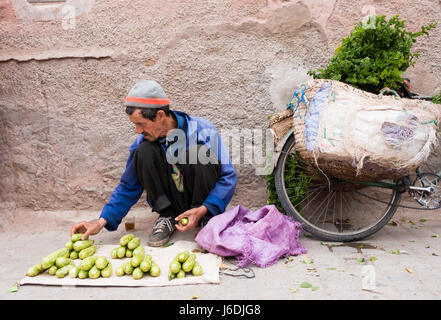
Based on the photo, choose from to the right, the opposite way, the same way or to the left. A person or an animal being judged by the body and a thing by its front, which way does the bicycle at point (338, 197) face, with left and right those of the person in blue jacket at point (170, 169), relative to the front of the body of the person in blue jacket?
to the left

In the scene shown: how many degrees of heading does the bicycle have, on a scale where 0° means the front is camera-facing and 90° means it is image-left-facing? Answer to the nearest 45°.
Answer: approximately 270°

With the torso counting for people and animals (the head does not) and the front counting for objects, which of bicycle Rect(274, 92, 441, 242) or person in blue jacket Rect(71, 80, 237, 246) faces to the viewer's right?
the bicycle

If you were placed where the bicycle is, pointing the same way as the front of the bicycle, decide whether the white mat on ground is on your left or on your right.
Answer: on your right

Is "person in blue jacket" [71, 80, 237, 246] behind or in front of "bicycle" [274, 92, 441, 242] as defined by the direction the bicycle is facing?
behind

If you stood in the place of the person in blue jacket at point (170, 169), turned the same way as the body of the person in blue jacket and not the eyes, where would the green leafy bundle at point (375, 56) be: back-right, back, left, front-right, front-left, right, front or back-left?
back-left

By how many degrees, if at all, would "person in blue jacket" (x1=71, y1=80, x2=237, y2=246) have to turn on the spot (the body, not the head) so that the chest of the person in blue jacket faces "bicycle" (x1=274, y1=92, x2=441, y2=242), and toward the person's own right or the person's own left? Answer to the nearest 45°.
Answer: approximately 135° to the person's own left

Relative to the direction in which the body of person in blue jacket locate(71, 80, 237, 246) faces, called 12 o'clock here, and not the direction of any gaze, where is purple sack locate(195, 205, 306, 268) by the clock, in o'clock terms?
The purple sack is roughly at 9 o'clock from the person in blue jacket.

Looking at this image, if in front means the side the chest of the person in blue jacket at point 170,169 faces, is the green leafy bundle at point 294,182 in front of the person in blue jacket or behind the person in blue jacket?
behind

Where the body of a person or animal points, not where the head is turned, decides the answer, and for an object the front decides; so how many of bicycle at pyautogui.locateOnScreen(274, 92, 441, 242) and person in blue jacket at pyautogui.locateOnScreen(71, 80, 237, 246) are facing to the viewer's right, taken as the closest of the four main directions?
1
